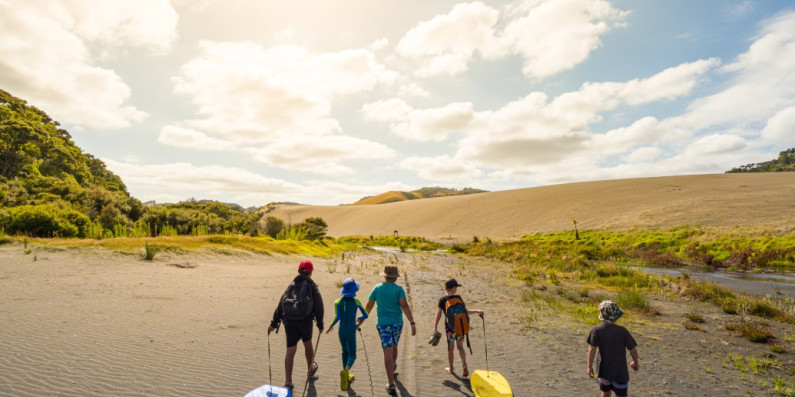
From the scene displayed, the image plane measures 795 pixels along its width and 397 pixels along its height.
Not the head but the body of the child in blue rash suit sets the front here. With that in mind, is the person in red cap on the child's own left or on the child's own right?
on the child's own left

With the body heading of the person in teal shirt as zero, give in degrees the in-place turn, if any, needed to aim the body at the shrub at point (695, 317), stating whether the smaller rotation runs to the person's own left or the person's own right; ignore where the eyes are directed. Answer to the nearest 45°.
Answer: approximately 45° to the person's own right

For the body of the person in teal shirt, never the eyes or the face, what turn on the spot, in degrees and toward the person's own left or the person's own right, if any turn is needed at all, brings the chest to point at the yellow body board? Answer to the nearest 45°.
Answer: approximately 90° to the person's own right

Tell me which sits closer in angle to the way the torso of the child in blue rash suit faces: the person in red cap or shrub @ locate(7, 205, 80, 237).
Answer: the shrub

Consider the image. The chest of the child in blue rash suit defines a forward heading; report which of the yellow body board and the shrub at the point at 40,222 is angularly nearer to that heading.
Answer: the shrub

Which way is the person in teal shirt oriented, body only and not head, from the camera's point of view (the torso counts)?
away from the camera

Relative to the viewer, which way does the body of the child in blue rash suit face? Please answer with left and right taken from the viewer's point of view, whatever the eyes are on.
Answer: facing away from the viewer

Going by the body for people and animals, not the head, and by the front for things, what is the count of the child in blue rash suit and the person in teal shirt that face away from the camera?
2
